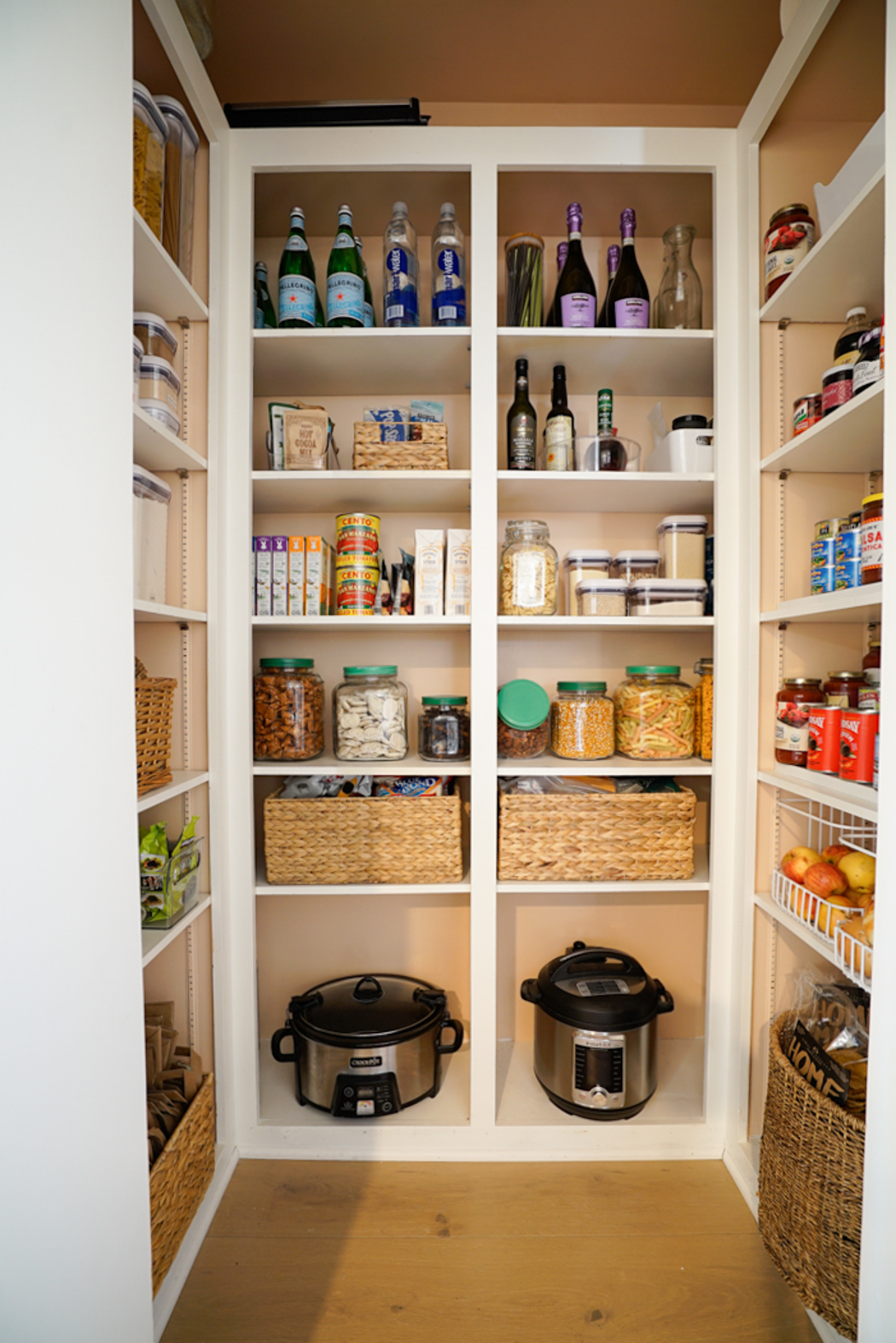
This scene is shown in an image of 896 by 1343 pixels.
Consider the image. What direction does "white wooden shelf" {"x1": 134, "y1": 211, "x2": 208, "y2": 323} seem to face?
to the viewer's right

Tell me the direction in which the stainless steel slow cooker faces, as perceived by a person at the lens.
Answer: facing the viewer

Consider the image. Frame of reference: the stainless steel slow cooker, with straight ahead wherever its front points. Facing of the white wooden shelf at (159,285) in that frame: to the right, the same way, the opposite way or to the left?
to the left

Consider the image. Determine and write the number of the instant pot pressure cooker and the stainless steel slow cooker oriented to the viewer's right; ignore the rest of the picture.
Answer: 0

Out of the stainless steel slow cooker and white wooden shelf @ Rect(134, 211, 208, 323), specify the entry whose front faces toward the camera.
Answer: the stainless steel slow cooker

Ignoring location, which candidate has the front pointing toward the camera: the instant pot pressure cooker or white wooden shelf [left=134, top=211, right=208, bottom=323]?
the instant pot pressure cooker

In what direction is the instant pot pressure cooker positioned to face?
toward the camera

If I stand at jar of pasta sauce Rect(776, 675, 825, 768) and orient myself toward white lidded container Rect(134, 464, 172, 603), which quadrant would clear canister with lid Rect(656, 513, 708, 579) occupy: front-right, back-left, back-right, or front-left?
front-right
